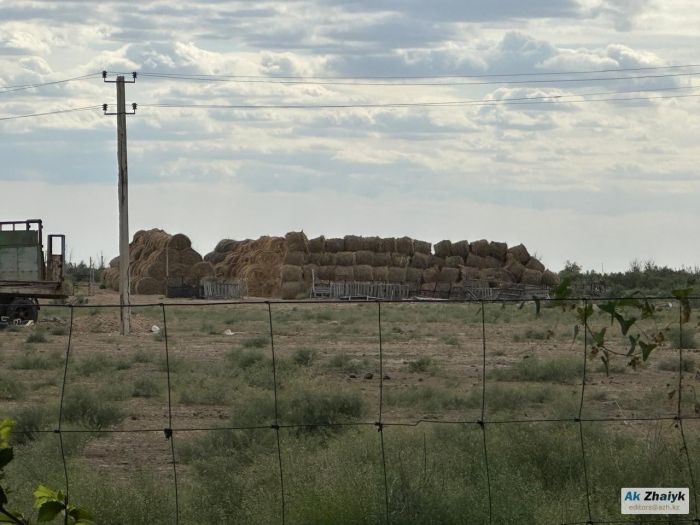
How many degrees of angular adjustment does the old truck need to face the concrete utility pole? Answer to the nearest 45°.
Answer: approximately 135° to its left

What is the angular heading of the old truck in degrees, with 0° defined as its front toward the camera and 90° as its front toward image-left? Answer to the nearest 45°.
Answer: approximately 90°

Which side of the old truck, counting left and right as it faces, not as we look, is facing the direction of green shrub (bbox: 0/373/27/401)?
left

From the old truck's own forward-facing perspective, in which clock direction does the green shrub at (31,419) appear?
The green shrub is roughly at 9 o'clock from the old truck.

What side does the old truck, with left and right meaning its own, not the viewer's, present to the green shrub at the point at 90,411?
left
